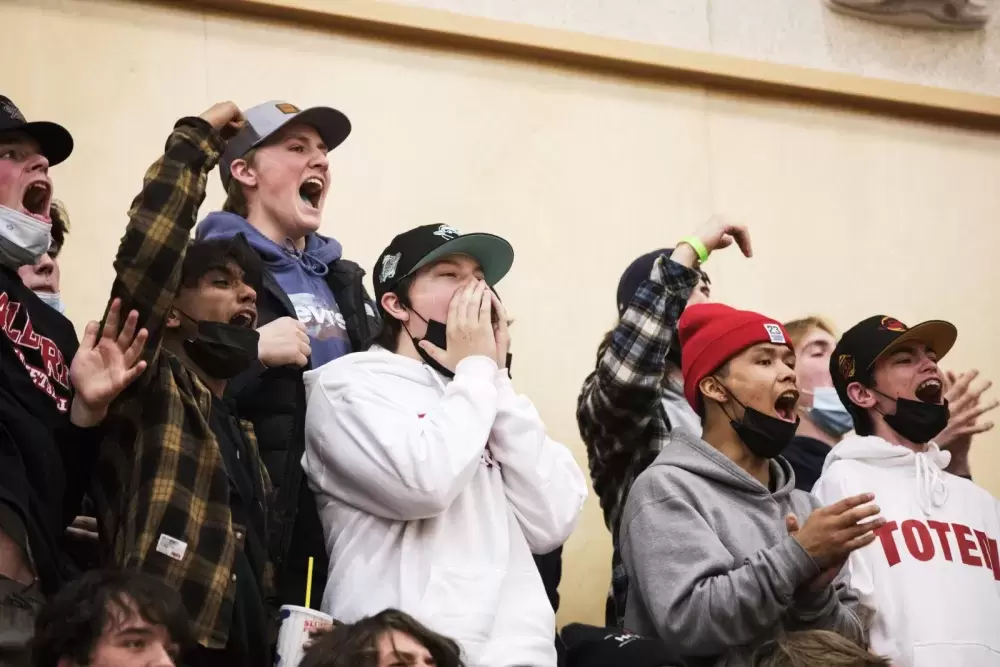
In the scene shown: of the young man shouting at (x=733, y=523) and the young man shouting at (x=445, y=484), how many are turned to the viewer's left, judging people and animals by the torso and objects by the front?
0

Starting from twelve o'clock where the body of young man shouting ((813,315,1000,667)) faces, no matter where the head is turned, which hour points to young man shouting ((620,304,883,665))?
young man shouting ((620,304,883,665)) is roughly at 3 o'clock from young man shouting ((813,315,1000,667)).

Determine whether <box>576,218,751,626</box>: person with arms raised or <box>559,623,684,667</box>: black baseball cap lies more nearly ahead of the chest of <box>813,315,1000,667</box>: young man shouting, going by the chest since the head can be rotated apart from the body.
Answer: the black baseball cap

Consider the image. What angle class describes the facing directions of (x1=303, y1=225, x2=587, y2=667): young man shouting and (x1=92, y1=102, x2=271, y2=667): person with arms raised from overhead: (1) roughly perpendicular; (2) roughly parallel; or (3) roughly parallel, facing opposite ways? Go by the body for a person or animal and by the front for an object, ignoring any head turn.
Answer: roughly parallel

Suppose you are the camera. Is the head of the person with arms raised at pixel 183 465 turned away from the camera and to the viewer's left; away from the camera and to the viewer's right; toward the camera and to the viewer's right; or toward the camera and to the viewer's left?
toward the camera and to the viewer's right

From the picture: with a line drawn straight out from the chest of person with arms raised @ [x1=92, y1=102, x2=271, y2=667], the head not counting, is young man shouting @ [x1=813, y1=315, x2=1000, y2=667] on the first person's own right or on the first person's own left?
on the first person's own left

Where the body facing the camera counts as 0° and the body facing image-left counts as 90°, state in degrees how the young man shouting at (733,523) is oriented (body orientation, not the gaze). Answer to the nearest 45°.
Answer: approximately 315°

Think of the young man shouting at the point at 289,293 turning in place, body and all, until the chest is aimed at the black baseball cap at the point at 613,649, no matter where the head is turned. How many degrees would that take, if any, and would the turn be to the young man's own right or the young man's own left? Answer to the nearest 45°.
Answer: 0° — they already face it

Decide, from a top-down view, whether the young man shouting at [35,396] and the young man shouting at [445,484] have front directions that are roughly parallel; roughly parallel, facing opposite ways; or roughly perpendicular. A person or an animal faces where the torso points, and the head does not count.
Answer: roughly parallel

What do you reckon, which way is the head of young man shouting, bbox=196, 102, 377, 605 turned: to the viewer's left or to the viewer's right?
to the viewer's right

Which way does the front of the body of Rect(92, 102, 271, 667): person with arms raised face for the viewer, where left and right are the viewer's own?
facing the viewer and to the right of the viewer

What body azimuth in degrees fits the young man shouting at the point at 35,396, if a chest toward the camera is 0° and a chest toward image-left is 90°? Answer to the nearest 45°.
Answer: approximately 315°

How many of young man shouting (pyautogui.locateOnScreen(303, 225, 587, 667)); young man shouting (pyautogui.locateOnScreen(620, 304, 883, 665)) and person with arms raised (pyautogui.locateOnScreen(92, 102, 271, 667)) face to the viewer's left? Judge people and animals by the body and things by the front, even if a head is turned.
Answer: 0

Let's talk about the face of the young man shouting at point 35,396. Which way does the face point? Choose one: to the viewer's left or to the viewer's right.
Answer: to the viewer's right
